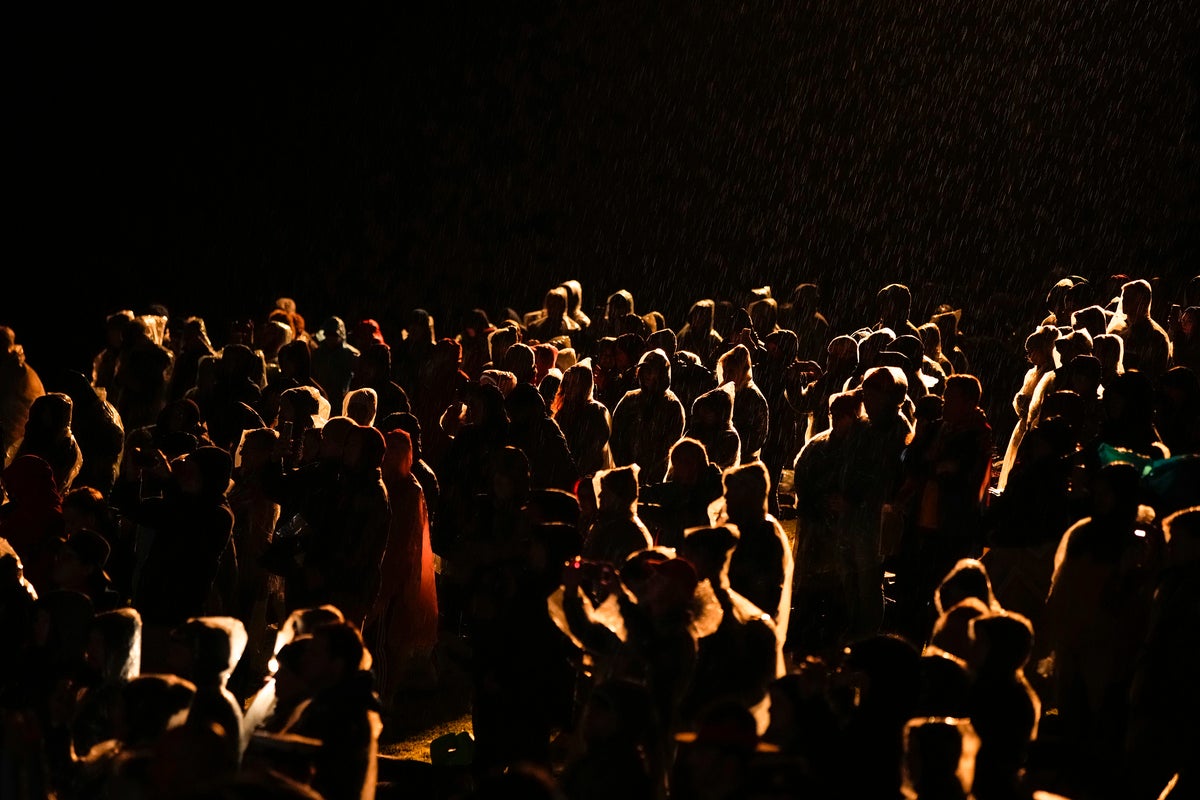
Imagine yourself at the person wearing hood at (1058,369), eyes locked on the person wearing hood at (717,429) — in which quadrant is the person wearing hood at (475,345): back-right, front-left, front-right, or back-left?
front-right

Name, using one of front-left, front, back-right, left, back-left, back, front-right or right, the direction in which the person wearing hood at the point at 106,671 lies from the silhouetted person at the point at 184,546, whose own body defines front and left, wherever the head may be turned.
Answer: left

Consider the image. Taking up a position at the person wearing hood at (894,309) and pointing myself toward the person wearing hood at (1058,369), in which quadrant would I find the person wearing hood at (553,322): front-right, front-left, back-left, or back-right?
back-right

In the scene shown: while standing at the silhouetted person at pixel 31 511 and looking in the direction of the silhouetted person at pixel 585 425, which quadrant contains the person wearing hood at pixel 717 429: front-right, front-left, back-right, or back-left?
front-right

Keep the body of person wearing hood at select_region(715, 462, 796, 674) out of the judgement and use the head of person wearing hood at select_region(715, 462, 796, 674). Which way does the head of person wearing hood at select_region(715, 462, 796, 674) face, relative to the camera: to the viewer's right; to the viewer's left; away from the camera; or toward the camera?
away from the camera

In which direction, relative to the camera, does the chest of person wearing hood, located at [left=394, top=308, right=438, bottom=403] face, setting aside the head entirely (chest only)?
away from the camera
